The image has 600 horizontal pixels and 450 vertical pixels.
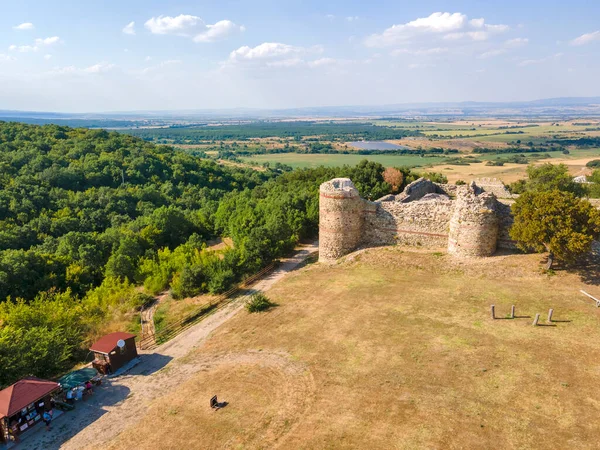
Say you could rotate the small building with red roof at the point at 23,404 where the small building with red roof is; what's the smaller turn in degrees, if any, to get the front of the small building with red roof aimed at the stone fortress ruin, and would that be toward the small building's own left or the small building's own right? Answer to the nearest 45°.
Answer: approximately 45° to the small building's own left

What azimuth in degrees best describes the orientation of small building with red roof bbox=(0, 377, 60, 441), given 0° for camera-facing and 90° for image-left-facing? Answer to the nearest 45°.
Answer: approximately 315°

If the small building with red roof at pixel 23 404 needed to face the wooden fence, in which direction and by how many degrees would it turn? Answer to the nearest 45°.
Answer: approximately 90° to its left

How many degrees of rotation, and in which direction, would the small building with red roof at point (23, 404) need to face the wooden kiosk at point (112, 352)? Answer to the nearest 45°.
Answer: approximately 90° to its left

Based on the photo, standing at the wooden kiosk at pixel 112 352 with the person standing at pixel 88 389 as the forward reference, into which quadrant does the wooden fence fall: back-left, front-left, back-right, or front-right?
back-left

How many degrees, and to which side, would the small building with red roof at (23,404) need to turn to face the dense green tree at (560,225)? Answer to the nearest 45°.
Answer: approximately 45° to its left

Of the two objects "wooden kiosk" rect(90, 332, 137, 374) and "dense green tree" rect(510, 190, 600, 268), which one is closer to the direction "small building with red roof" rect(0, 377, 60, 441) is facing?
the dense green tree

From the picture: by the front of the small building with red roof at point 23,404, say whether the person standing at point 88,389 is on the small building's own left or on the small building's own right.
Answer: on the small building's own left

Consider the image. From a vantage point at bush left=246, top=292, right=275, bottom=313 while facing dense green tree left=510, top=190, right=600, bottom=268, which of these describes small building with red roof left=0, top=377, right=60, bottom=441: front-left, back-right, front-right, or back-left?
back-right

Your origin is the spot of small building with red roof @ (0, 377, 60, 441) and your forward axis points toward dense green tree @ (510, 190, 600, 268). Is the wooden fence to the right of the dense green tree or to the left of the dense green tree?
left
